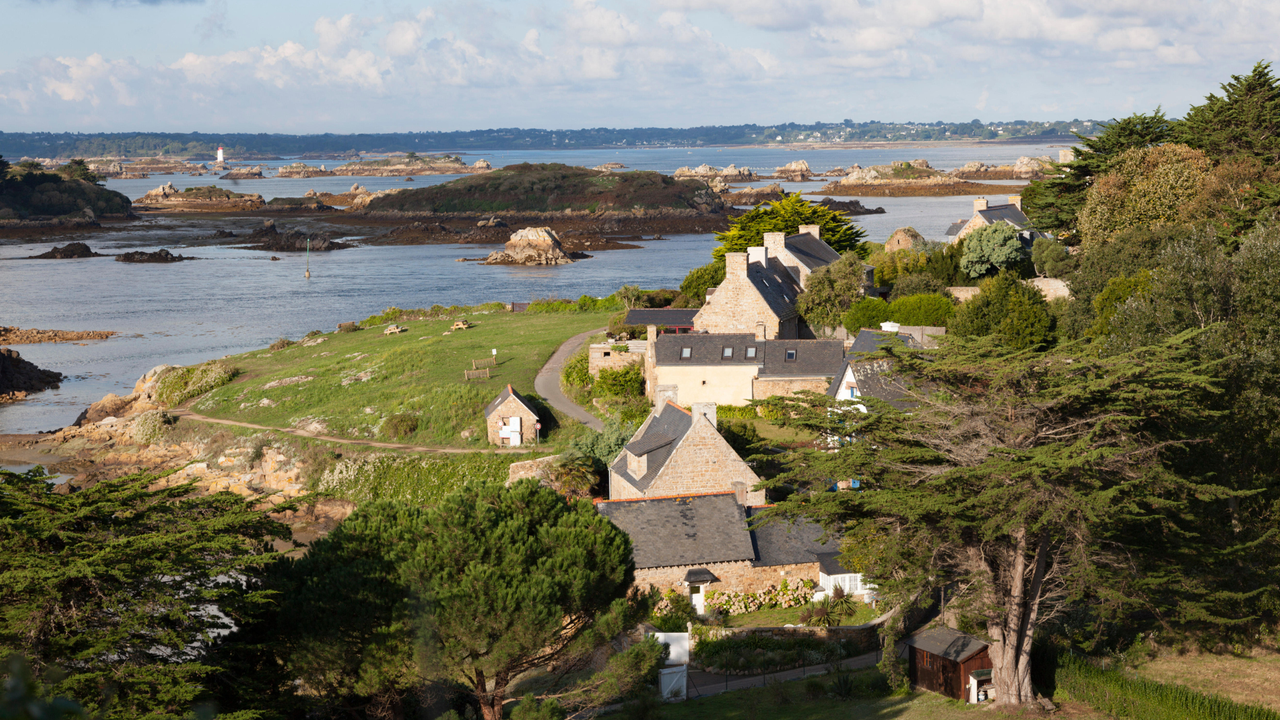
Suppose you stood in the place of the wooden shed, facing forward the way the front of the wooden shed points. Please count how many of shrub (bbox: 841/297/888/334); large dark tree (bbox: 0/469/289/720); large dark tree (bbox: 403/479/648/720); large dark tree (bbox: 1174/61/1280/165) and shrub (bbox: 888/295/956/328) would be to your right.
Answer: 2

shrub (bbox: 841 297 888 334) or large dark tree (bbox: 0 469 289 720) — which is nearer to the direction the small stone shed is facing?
the large dark tree

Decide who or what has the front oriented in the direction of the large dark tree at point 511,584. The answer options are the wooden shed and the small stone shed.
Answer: the small stone shed

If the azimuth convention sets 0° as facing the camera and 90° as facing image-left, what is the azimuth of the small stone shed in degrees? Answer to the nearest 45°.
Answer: approximately 0°

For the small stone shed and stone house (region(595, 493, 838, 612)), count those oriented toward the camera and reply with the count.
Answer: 2

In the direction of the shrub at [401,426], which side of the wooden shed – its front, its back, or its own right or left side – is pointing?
back

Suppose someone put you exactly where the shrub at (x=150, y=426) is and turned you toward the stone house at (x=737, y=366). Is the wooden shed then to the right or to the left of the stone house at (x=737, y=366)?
right

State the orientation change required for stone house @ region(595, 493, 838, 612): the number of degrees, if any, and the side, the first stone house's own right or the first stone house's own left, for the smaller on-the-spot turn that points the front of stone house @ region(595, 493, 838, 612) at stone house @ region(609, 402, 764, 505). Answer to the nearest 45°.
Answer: approximately 180°

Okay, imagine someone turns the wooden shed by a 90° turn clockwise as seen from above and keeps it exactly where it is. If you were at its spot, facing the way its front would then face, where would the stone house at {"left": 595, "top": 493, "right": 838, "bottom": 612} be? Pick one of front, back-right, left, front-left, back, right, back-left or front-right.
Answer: right
